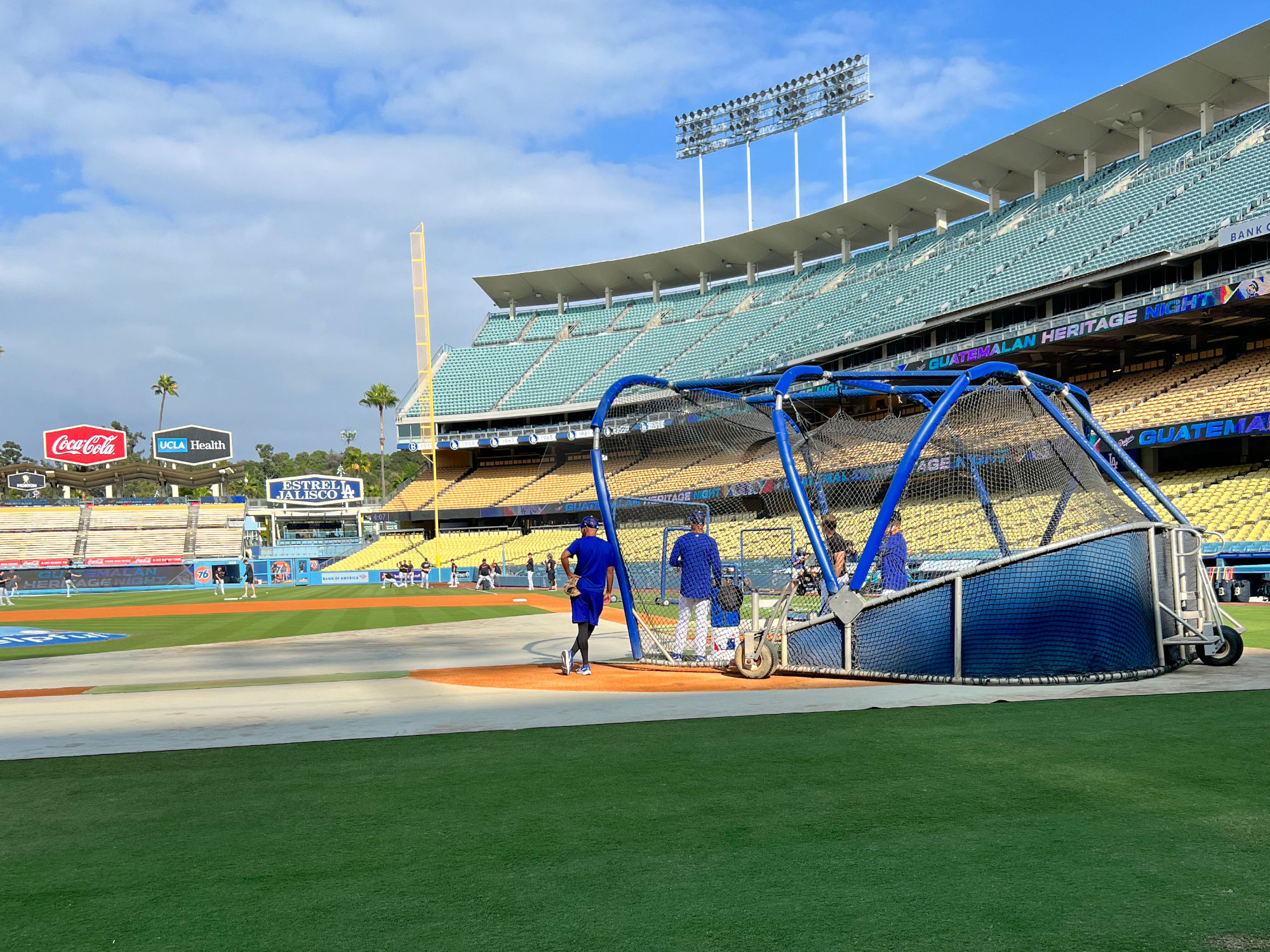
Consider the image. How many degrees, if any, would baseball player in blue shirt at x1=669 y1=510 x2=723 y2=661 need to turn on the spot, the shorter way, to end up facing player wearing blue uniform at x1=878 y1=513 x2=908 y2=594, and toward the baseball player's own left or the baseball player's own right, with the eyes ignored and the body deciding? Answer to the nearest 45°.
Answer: approximately 90° to the baseball player's own right

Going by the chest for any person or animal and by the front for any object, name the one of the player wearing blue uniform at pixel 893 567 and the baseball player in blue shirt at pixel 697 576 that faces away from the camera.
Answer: the baseball player in blue shirt

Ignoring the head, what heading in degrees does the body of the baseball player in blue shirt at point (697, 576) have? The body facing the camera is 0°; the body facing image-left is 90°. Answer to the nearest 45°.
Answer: approximately 180°

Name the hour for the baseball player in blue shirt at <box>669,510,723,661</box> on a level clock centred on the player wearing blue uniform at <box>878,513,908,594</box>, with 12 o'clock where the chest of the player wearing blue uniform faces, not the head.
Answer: The baseball player in blue shirt is roughly at 11 o'clock from the player wearing blue uniform.

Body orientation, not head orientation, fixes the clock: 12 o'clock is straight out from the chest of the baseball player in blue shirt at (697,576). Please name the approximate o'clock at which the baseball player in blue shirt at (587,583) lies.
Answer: the baseball player in blue shirt at (587,583) is roughly at 9 o'clock from the baseball player in blue shirt at (697,576).

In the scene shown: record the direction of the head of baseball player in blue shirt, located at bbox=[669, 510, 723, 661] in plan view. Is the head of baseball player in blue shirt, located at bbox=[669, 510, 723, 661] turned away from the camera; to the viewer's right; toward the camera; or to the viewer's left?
away from the camera

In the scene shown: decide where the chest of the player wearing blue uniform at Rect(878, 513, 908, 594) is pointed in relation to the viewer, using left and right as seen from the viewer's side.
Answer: facing to the left of the viewer
